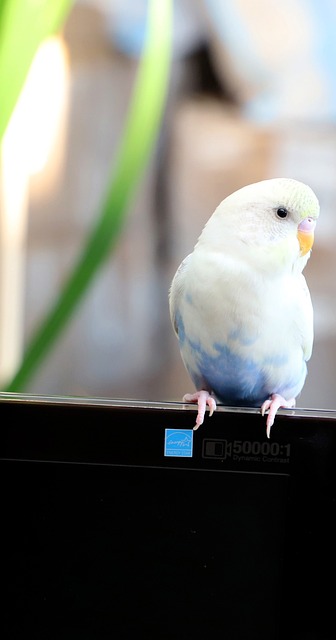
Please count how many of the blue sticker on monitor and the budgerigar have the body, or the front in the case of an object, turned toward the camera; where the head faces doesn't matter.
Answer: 2

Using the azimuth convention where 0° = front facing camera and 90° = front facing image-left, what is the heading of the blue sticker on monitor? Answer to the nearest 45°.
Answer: approximately 0°

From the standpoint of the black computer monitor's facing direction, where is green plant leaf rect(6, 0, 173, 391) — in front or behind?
behind
